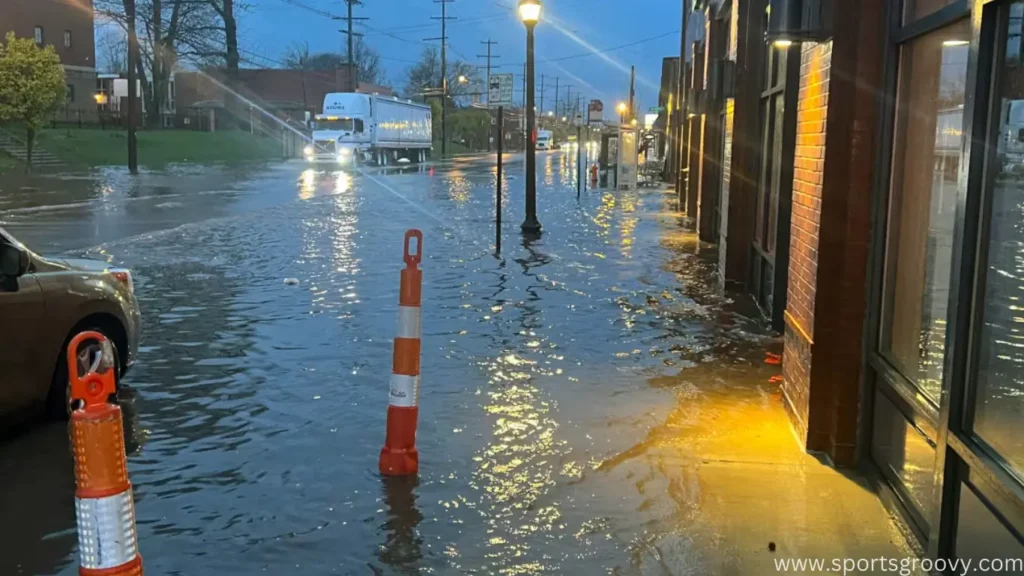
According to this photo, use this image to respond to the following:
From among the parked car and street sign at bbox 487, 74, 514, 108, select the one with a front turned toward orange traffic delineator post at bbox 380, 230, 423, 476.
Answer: the street sign

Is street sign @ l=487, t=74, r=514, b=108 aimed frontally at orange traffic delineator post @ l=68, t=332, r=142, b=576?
yes

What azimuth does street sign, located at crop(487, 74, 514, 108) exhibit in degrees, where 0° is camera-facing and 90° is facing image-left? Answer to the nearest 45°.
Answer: approximately 0°

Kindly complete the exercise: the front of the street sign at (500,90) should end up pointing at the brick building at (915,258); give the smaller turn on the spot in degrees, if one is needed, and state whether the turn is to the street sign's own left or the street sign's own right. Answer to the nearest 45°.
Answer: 0° — it already faces it

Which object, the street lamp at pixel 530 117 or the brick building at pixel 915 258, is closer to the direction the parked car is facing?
the street lamp

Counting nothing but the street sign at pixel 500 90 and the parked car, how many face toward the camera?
1

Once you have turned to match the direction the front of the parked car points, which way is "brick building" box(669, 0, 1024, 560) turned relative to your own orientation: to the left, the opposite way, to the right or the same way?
to the left

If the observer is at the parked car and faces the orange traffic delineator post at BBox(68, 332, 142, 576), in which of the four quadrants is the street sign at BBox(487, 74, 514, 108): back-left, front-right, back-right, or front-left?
back-left

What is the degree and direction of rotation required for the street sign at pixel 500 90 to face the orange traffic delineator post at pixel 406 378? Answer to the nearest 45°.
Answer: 0° — it already faces it

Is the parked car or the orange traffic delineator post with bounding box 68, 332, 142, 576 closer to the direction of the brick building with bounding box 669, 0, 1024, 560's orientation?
the parked car

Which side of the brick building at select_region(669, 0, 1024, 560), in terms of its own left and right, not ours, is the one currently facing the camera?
left

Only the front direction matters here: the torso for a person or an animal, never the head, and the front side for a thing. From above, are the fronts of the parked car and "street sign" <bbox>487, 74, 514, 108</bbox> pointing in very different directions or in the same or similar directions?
very different directions

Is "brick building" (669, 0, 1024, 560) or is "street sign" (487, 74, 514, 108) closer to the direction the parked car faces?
the street sign
